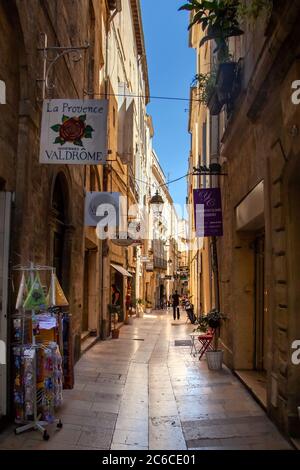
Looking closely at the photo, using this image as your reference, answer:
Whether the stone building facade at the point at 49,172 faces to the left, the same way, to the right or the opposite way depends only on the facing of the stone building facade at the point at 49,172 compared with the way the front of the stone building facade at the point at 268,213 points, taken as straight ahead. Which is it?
the opposite way

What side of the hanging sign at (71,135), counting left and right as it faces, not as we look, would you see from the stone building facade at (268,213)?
left

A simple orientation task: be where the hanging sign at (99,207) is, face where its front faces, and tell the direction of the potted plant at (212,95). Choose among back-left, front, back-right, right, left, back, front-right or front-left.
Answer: front-left

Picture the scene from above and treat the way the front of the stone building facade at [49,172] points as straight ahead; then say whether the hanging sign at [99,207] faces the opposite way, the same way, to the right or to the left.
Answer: to the right

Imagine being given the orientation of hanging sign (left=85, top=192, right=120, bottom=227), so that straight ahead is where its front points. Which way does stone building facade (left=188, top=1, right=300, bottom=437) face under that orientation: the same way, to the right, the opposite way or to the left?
to the right

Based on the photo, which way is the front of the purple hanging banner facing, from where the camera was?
facing the viewer

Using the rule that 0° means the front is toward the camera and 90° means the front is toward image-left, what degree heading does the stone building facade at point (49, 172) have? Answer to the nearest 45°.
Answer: approximately 270°

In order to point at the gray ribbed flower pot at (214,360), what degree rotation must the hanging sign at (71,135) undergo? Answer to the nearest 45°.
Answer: approximately 135° to its left

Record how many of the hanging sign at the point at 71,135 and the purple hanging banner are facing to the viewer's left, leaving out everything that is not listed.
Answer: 0

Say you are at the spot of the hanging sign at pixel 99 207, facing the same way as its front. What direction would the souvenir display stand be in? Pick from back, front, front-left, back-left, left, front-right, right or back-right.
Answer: front

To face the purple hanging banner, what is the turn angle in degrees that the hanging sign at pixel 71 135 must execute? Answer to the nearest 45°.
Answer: approximately 135° to its left

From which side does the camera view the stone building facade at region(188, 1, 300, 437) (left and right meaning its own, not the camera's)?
left

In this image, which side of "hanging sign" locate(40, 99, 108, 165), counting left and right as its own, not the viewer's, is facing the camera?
front
